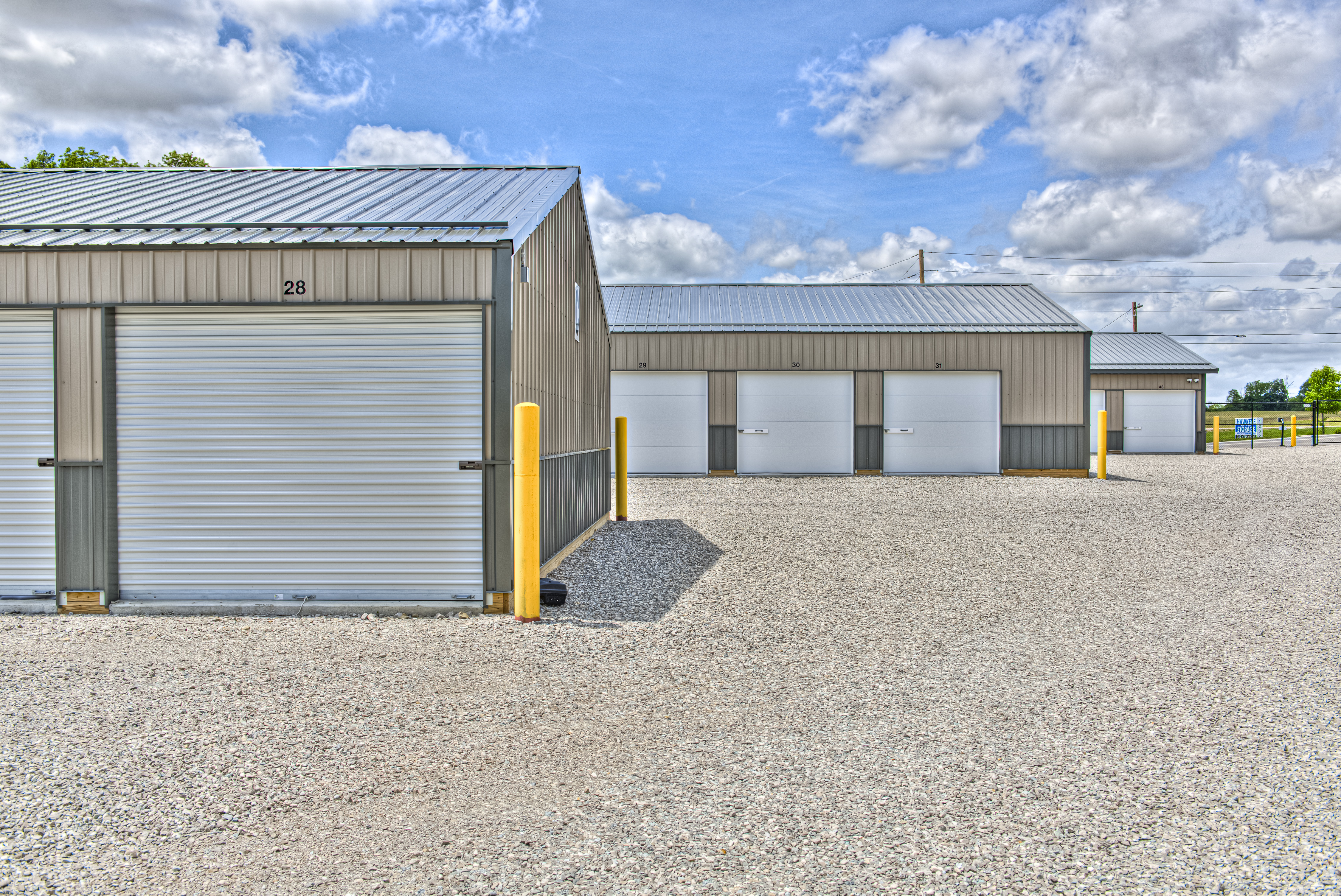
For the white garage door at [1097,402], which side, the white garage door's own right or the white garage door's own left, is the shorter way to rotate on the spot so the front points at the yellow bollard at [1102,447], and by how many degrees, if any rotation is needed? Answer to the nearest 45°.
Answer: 0° — it already faces it

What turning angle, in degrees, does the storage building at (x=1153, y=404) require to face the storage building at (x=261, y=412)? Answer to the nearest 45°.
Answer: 0° — it already faces it

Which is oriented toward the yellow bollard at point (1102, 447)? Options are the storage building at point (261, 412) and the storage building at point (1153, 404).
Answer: the storage building at point (1153, 404)

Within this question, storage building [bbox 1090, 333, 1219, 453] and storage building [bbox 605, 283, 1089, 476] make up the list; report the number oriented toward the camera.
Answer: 2

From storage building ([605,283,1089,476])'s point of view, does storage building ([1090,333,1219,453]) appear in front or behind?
behind

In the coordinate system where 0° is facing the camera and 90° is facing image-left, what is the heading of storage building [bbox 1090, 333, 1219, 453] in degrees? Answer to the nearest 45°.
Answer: approximately 0°

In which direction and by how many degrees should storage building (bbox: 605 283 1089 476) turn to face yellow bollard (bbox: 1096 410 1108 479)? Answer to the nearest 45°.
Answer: approximately 90° to its left

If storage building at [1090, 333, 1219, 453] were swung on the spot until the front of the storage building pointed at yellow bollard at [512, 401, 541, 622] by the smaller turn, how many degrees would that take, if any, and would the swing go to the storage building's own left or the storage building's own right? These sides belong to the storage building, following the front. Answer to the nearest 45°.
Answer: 0° — it already faces it

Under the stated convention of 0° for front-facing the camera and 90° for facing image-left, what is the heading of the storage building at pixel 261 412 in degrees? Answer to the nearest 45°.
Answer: approximately 0°
